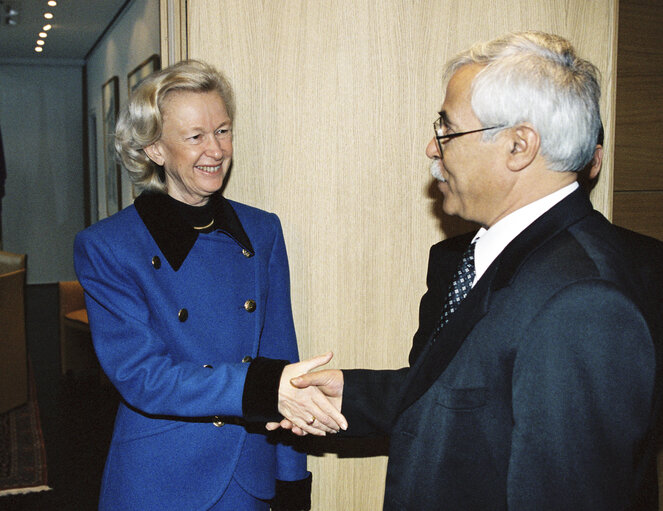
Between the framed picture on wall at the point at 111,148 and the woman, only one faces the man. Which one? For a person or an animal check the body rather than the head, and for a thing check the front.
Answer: the woman

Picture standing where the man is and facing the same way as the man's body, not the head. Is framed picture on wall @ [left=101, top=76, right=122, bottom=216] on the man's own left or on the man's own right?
on the man's own right

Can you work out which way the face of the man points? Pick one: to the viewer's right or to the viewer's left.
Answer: to the viewer's left

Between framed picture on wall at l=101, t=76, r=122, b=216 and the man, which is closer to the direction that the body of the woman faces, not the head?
the man

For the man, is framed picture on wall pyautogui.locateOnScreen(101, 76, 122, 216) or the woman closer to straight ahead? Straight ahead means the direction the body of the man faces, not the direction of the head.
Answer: the woman

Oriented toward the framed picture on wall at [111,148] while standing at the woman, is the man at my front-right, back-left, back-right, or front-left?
back-right

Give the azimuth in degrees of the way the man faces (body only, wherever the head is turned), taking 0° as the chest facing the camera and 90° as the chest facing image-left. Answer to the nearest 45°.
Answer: approximately 45°

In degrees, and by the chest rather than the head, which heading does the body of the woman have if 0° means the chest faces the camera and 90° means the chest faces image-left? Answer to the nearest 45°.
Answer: approximately 315°

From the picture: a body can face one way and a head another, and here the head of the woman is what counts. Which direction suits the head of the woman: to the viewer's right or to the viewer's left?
to the viewer's right
